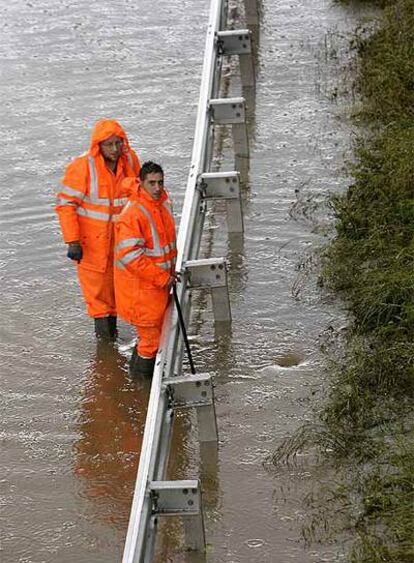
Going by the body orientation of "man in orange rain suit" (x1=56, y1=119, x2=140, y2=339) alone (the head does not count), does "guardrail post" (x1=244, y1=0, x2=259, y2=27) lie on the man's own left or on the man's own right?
on the man's own left

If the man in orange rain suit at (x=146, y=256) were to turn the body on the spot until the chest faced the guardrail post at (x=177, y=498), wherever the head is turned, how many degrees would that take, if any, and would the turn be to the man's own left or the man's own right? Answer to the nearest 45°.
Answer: approximately 45° to the man's own right

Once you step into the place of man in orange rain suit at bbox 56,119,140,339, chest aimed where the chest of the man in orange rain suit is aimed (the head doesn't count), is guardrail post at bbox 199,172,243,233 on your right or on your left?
on your left

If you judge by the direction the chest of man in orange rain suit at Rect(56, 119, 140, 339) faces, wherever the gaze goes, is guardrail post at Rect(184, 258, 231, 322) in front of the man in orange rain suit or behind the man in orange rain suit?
in front

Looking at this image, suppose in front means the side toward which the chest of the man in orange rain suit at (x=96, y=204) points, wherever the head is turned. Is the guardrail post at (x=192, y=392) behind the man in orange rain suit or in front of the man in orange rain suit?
in front

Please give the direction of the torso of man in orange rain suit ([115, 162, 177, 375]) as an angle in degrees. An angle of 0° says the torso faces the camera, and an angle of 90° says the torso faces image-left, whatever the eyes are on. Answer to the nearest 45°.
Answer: approximately 315°

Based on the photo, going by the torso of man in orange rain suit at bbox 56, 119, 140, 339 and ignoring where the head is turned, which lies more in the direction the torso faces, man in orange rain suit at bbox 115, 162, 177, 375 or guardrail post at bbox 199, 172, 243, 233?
the man in orange rain suit

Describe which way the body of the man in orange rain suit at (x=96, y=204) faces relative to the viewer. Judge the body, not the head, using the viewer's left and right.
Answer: facing the viewer and to the right of the viewer

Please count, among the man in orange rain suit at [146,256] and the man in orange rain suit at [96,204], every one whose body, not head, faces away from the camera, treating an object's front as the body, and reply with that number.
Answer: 0
